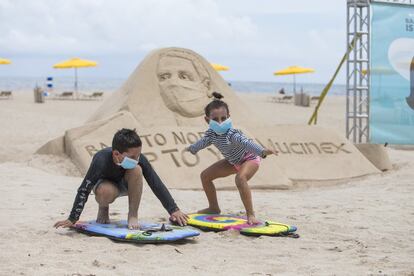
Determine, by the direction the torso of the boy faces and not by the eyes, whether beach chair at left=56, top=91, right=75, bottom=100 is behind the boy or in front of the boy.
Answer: behind

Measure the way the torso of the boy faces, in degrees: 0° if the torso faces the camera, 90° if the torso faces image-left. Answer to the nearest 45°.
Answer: approximately 315°

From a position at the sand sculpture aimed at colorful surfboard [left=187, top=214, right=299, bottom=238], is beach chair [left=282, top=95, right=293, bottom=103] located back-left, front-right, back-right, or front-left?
back-left

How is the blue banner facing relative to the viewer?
toward the camera

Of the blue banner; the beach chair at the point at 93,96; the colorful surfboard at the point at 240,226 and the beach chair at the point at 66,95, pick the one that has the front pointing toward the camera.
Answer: the blue banner

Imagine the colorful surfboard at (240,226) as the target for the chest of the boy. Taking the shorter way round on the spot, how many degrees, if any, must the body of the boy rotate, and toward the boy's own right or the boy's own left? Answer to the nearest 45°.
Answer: approximately 45° to the boy's own left

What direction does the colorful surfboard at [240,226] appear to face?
to the viewer's left
